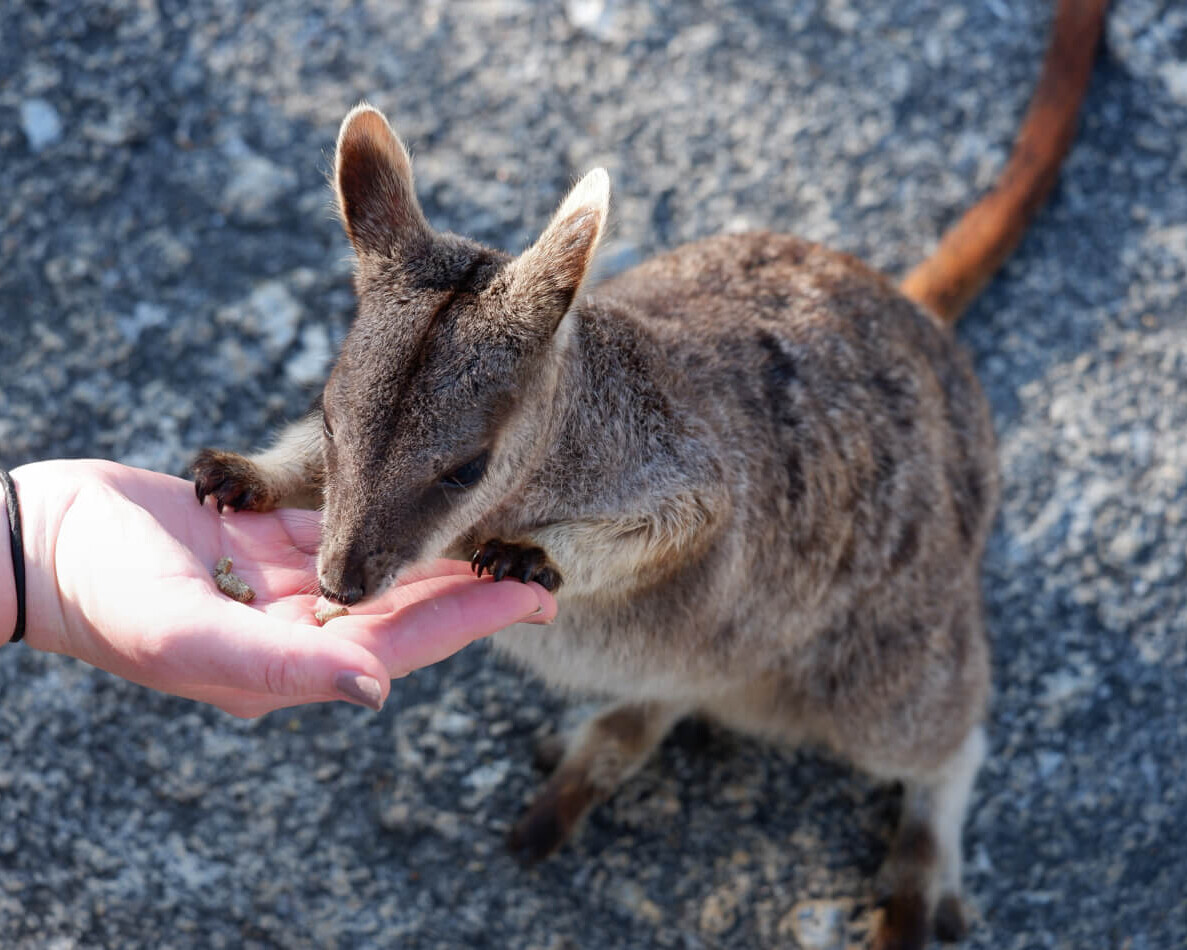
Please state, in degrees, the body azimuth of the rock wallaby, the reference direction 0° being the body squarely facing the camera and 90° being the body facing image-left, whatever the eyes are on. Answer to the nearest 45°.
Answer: approximately 45°
